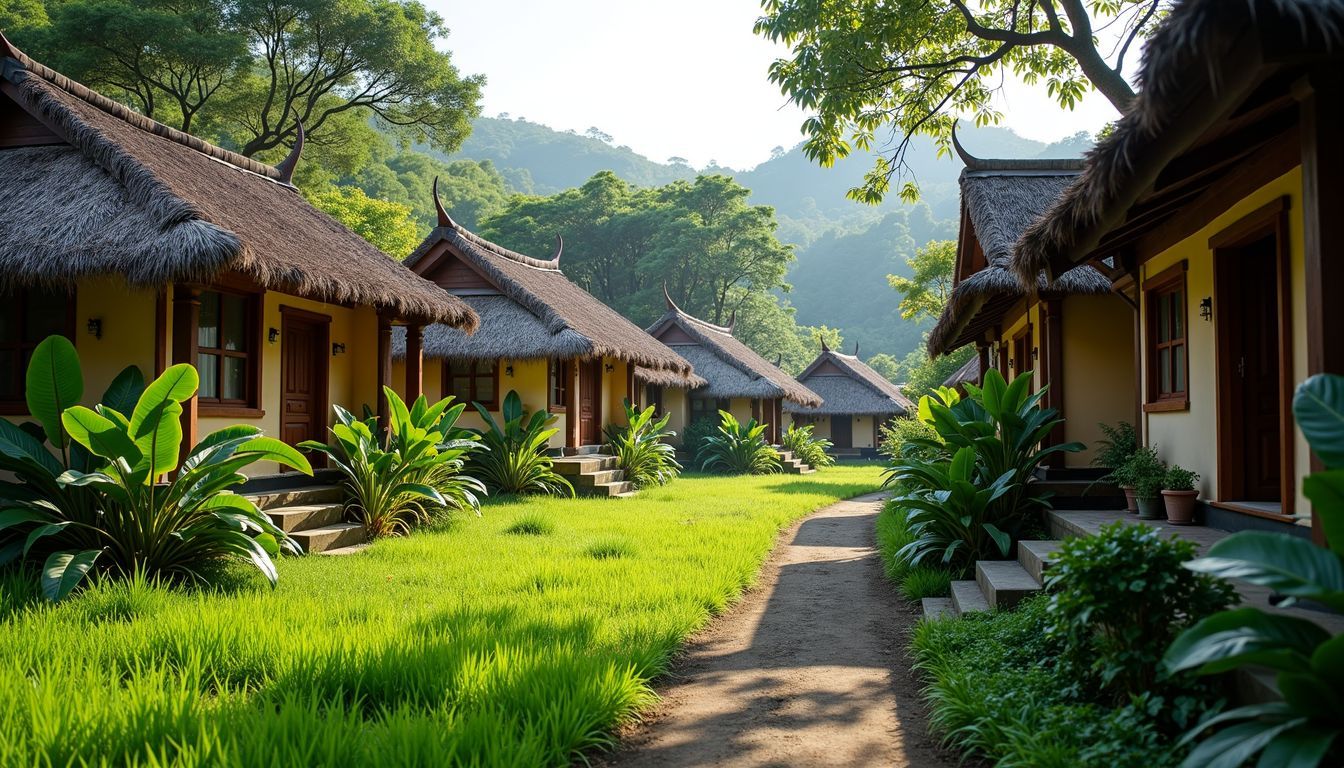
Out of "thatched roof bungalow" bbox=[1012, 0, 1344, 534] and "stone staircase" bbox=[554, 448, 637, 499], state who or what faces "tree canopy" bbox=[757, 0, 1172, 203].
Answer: the stone staircase

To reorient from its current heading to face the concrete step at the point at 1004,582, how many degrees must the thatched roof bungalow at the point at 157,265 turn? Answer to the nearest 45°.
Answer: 0° — it already faces it

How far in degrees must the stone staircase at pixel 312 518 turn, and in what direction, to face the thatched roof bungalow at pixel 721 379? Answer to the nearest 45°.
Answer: approximately 90° to its left

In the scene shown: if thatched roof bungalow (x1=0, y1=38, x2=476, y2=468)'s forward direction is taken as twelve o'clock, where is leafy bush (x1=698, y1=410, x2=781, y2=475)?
The leafy bush is roughly at 9 o'clock from the thatched roof bungalow.

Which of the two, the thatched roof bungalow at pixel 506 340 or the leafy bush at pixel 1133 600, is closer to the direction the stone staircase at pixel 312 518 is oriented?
the leafy bush

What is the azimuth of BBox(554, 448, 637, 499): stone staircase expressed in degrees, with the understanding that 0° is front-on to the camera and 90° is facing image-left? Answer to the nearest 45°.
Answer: approximately 315°

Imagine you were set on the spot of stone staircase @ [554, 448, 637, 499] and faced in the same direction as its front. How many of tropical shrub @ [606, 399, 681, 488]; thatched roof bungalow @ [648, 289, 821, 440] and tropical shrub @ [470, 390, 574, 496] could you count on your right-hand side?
1

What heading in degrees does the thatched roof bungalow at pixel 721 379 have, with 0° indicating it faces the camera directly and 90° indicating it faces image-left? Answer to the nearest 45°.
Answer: approximately 315°
